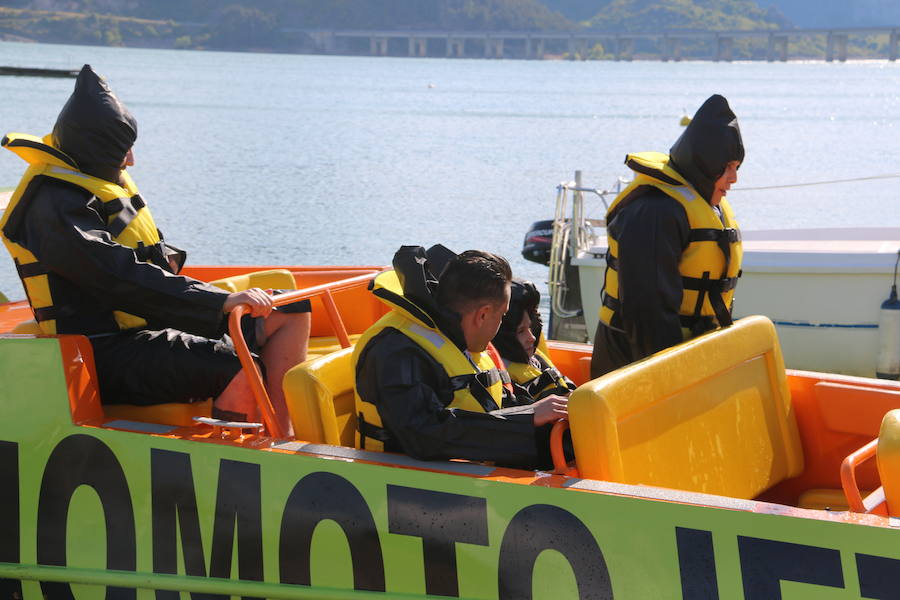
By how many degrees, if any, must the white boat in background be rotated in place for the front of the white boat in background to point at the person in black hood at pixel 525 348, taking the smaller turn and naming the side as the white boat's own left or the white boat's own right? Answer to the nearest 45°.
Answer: approximately 90° to the white boat's own right

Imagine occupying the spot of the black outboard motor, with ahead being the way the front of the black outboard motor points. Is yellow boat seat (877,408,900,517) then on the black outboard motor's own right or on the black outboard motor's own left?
on the black outboard motor's own right

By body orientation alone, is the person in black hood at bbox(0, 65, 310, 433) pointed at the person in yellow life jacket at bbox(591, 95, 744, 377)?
yes

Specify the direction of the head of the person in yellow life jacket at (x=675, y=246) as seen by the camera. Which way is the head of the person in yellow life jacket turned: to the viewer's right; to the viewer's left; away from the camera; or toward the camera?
to the viewer's right

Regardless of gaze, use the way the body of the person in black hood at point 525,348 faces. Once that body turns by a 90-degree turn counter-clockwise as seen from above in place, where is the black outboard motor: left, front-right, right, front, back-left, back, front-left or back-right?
front-left

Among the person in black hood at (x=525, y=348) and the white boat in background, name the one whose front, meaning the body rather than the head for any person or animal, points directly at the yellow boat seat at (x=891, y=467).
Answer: the person in black hood

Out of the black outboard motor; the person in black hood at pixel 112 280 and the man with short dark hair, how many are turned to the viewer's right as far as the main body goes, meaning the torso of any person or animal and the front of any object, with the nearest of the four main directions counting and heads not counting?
3

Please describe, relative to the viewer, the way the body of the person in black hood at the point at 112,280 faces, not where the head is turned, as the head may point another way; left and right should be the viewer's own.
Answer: facing to the right of the viewer

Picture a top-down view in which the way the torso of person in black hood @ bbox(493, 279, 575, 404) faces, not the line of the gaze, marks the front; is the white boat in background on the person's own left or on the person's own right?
on the person's own left

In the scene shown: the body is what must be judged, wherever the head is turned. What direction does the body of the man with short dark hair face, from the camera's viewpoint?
to the viewer's right

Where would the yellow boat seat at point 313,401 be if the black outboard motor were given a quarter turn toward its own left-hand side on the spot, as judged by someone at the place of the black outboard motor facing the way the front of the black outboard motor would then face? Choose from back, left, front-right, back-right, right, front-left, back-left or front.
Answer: back

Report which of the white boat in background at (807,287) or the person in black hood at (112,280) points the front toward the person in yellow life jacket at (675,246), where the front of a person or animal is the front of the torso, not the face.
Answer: the person in black hood

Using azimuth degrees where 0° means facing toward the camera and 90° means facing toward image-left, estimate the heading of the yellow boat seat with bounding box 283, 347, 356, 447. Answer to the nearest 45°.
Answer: approximately 315°

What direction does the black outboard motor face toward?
to the viewer's right

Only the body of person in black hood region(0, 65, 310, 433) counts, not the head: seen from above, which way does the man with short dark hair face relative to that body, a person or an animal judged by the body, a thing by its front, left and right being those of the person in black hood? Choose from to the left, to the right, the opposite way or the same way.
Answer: the same way

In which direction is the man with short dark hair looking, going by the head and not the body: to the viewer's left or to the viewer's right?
to the viewer's right
